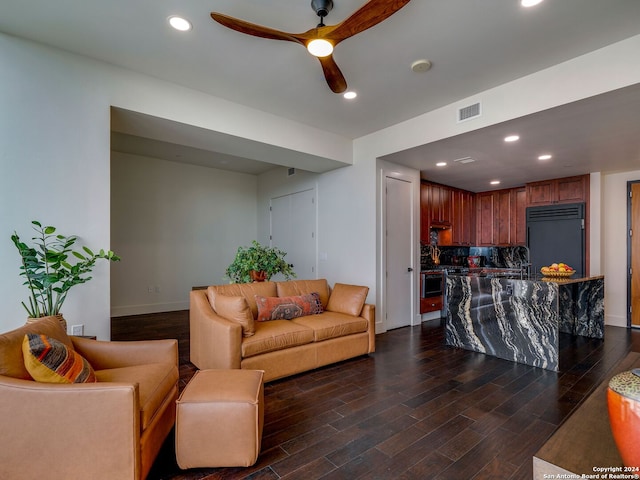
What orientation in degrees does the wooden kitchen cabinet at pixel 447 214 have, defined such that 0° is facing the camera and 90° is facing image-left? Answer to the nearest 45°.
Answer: approximately 315°

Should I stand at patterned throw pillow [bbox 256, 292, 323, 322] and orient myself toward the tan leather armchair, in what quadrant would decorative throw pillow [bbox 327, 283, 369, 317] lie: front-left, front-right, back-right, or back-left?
back-left

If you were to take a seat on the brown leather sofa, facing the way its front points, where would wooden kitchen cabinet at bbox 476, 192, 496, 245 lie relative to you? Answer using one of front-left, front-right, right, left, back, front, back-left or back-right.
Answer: left

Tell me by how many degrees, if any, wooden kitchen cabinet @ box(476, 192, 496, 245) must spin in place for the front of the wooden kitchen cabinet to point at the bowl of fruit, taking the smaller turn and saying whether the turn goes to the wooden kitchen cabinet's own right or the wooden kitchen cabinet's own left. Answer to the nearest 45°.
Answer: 0° — it already faces it

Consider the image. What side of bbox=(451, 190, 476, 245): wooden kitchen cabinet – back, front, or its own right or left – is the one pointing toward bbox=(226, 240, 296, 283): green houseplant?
right

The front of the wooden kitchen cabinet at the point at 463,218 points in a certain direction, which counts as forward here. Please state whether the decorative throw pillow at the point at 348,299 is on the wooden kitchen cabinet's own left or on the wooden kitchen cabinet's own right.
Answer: on the wooden kitchen cabinet's own right

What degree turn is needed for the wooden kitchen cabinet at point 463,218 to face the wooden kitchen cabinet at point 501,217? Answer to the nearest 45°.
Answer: approximately 45° to its left

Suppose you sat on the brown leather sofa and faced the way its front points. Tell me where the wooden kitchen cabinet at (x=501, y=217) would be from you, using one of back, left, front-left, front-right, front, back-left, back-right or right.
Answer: left

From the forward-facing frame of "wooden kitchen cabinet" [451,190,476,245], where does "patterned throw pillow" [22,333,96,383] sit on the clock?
The patterned throw pillow is roughly at 2 o'clock from the wooden kitchen cabinet.

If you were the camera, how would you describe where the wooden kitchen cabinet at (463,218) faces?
facing the viewer and to the right of the viewer

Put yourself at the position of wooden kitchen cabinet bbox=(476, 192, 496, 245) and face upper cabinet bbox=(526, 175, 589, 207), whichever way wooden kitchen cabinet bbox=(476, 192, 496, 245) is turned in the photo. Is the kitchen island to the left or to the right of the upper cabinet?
right

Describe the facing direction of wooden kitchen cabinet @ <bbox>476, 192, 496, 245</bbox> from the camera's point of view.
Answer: facing the viewer

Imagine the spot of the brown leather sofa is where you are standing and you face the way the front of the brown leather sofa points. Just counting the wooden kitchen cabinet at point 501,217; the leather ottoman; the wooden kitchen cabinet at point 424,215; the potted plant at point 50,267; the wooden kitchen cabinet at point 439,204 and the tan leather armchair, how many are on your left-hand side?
3

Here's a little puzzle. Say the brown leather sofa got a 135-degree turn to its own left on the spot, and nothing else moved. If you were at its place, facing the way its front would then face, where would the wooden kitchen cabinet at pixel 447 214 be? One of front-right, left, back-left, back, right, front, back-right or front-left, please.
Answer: front-right
